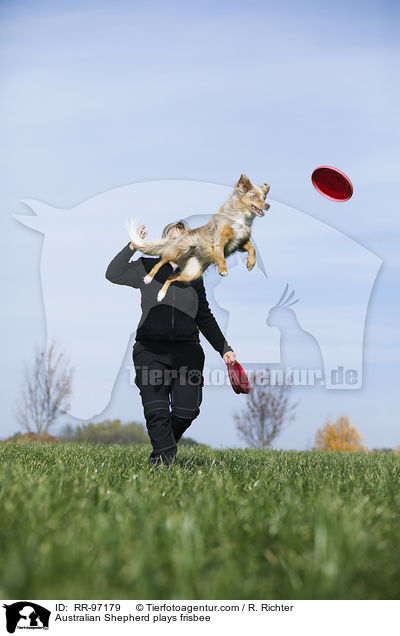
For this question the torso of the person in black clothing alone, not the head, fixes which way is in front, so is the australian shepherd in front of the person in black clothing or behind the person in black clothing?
in front

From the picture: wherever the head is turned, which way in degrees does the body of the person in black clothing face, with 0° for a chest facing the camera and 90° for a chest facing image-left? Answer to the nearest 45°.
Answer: approximately 0°

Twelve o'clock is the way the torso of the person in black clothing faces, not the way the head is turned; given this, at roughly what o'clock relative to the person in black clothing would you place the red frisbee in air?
The red frisbee in air is roughly at 10 o'clock from the person in black clothing.

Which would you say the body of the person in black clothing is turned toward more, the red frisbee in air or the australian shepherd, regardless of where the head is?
the australian shepherd
